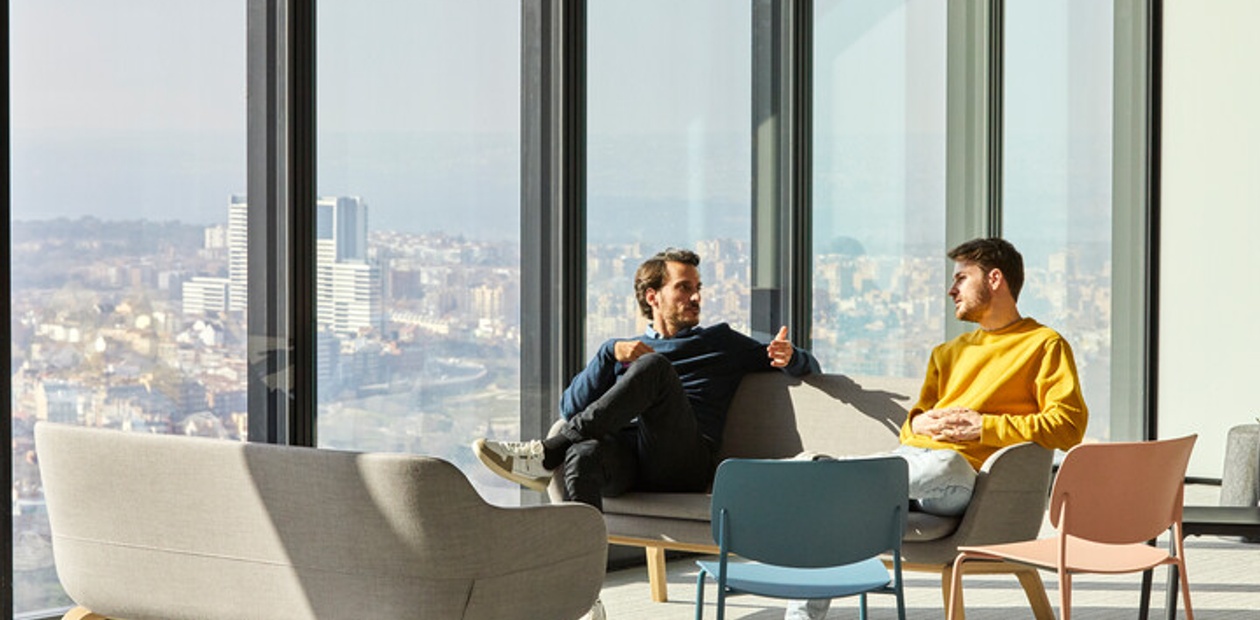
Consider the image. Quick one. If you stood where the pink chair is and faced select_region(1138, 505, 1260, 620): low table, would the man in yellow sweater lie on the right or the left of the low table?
left

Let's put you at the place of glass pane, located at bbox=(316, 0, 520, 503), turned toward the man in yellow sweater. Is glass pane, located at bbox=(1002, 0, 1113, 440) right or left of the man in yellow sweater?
left

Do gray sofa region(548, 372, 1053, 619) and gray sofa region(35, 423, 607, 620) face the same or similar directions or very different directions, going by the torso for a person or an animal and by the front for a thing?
very different directions

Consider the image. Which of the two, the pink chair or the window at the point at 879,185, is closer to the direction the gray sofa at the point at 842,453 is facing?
the pink chair

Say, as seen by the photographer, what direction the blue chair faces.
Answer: facing away from the viewer

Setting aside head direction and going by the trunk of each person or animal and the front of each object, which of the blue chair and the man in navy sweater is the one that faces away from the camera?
the blue chair

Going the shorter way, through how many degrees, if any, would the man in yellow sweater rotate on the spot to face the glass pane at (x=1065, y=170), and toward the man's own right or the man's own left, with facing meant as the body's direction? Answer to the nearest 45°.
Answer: approximately 135° to the man's own right

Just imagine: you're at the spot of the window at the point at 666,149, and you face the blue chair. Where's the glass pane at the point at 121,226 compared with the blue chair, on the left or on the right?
right

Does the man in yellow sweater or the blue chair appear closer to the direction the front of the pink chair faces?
the man in yellow sweater
